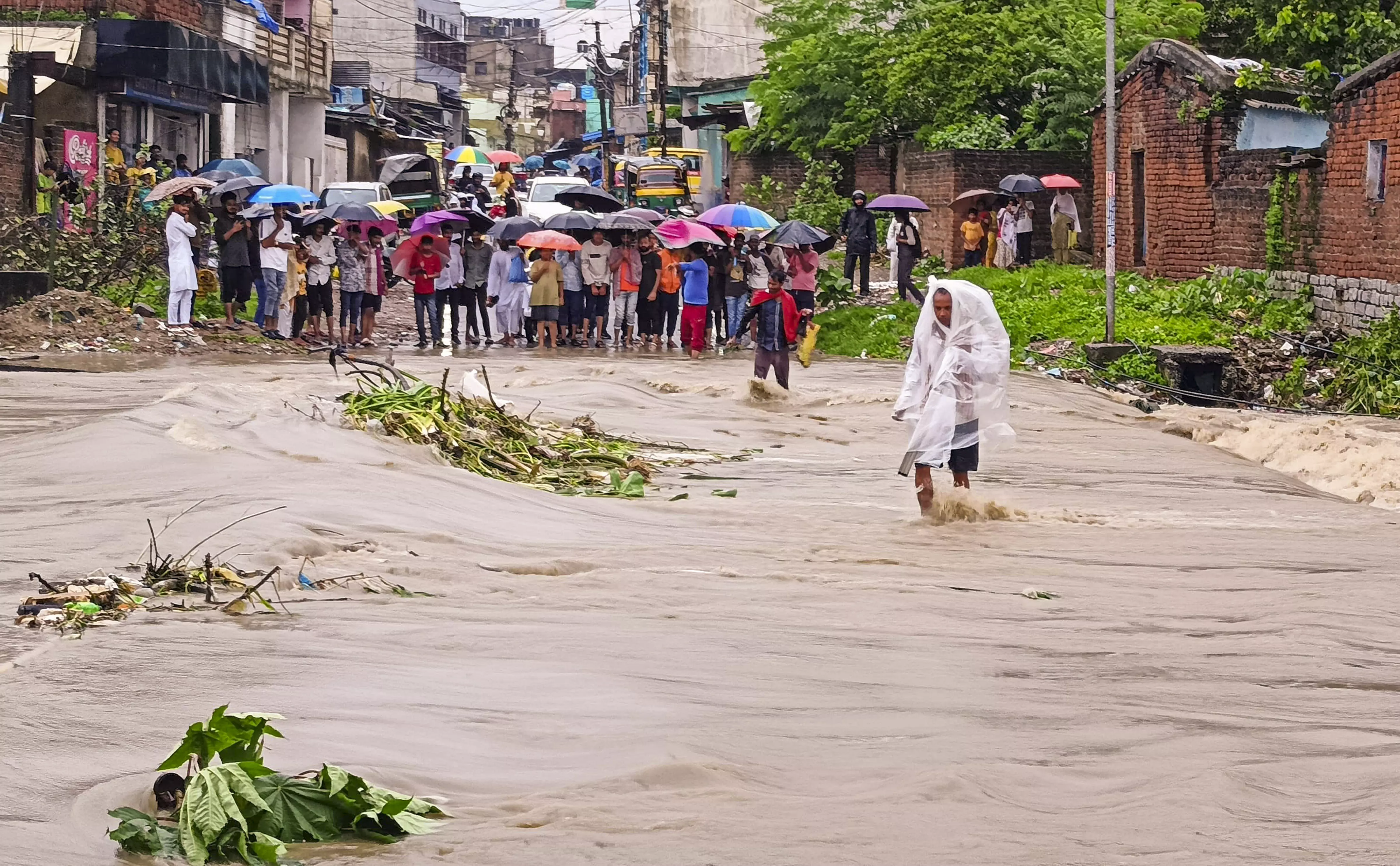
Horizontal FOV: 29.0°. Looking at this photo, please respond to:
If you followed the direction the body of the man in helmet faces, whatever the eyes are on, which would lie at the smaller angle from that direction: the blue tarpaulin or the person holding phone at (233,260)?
the person holding phone

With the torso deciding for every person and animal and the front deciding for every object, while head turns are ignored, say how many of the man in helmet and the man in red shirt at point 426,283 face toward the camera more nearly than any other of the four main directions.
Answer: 2

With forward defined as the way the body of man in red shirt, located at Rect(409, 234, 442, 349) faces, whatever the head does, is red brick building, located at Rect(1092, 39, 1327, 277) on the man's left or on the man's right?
on the man's left

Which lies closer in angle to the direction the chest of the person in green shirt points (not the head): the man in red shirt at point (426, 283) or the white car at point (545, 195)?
the man in red shirt

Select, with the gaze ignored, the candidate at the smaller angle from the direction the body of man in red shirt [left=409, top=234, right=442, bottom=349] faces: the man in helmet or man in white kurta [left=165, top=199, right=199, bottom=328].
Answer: the man in white kurta

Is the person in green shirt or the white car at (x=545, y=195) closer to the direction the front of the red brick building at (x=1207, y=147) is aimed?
the person in green shirt
